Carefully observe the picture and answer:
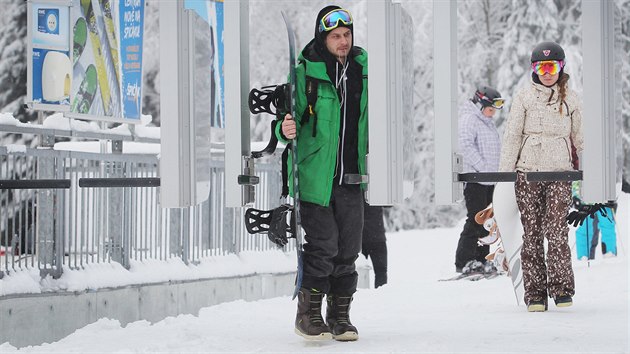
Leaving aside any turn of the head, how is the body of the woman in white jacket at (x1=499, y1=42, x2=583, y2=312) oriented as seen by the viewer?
toward the camera

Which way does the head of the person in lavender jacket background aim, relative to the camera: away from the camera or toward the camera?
toward the camera

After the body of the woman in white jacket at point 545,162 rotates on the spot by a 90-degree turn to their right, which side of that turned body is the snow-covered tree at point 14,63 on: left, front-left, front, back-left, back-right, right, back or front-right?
front-right

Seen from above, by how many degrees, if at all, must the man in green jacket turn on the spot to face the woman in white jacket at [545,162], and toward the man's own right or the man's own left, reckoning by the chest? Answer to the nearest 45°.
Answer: approximately 90° to the man's own left

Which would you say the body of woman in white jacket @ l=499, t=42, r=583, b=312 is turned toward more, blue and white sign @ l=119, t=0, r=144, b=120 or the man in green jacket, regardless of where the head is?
the man in green jacket

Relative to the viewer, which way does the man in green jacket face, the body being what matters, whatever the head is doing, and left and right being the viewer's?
facing the viewer and to the right of the viewer

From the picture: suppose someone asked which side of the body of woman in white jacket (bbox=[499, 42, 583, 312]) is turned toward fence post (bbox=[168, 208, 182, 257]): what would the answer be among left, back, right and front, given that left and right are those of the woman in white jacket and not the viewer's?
right

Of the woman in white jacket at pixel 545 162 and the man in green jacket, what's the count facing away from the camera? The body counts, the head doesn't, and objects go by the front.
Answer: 0

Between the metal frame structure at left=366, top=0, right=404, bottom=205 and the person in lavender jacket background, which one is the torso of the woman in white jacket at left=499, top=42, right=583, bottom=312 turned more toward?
the metal frame structure

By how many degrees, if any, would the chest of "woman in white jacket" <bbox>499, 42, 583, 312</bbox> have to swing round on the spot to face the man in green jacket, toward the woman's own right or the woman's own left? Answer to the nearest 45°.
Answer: approximately 45° to the woman's own right

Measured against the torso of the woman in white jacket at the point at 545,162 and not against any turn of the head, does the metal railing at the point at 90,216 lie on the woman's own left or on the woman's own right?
on the woman's own right
